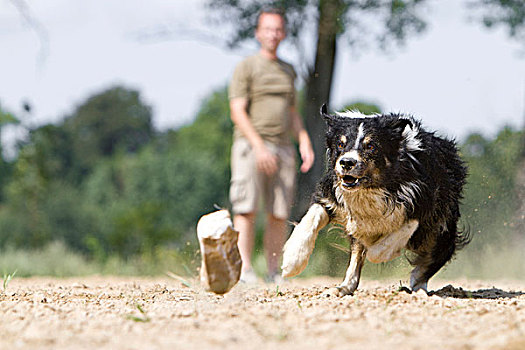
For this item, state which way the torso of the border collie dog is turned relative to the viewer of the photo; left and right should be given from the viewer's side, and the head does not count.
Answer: facing the viewer and to the left of the viewer

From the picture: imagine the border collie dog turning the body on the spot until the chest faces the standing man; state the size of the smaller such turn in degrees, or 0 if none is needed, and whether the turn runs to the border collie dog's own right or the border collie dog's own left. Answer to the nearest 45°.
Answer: approximately 90° to the border collie dog's own right
